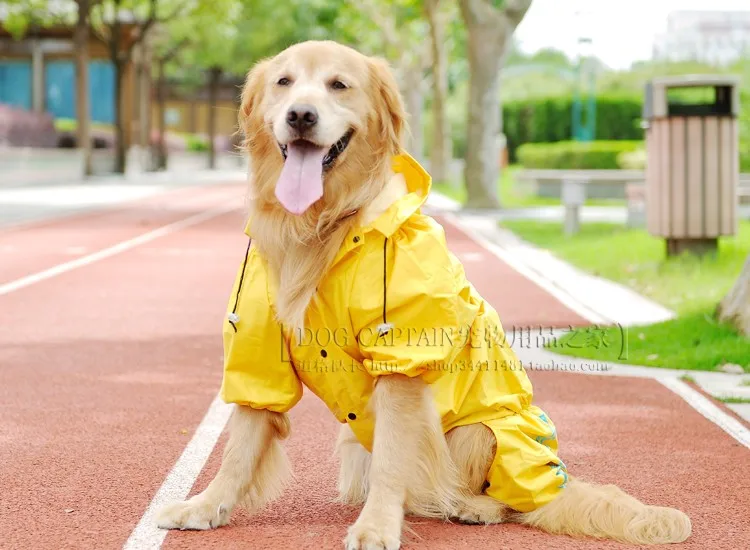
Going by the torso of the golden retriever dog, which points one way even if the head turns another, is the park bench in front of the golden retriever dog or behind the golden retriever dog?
behind

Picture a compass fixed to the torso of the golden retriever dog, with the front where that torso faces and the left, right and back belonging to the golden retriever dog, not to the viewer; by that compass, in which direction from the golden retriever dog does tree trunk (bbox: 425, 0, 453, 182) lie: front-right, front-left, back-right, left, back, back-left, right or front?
back-right

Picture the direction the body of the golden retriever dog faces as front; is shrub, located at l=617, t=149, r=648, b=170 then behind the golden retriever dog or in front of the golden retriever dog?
behind

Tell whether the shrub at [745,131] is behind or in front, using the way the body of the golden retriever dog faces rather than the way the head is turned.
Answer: behind

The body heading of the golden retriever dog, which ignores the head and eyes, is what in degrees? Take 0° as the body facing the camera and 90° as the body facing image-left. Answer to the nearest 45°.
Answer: approximately 45°

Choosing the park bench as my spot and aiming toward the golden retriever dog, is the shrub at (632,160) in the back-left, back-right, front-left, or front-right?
back-left

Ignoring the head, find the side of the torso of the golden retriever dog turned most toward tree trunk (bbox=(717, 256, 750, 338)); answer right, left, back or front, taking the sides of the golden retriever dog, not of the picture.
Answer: back

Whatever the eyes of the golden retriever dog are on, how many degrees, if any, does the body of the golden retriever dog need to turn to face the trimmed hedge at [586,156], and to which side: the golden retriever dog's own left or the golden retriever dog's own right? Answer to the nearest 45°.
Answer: approximately 135° to the golden retriever dog's own right
